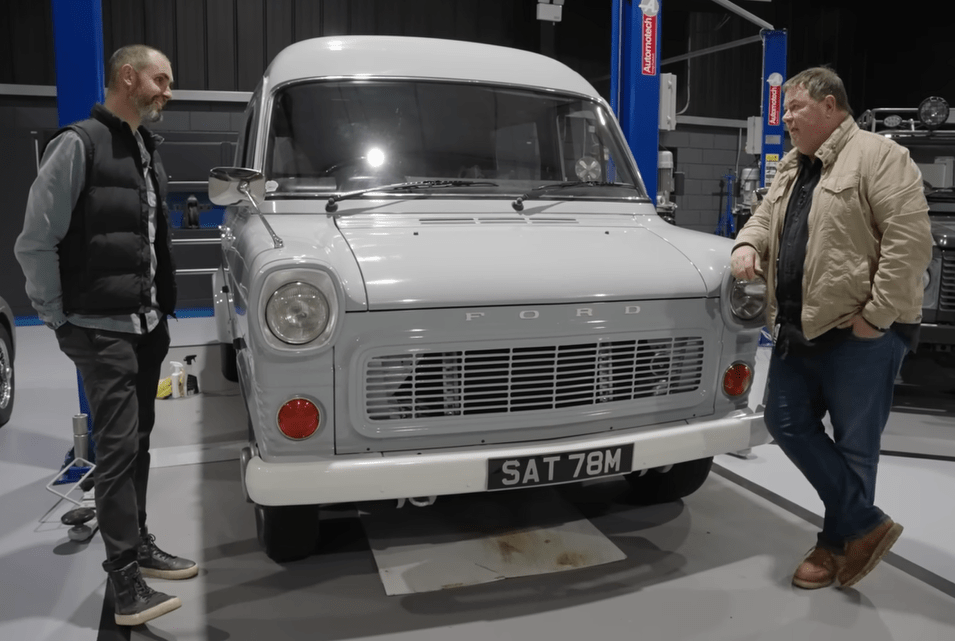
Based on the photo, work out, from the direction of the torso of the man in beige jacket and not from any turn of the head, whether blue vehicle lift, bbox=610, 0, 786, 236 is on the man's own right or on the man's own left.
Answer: on the man's own right

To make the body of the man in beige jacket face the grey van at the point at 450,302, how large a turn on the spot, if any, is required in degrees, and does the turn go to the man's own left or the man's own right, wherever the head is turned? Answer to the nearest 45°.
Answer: approximately 45° to the man's own right

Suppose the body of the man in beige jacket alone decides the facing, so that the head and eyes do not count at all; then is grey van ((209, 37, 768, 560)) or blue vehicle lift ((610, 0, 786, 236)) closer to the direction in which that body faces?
the grey van

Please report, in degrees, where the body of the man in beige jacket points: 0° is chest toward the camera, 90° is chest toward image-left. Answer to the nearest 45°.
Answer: approximately 45°

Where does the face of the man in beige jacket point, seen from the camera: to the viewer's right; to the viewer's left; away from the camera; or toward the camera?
to the viewer's left
